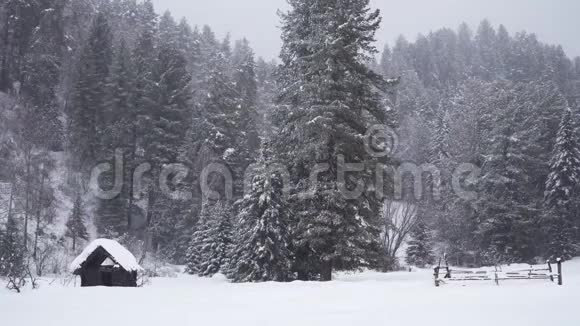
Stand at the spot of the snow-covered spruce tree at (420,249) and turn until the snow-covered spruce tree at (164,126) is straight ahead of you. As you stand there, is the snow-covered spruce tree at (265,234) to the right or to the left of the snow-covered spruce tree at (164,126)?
left

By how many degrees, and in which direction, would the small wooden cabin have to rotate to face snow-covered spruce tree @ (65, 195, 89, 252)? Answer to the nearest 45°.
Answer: approximately 180°

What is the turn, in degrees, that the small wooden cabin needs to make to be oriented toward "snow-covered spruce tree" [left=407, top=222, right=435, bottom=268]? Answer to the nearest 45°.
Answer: approximately 135° to its left

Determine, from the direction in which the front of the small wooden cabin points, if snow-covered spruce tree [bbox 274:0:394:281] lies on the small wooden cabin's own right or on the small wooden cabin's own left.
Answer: on the small wooden cabin's own left

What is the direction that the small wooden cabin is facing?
toward the camera

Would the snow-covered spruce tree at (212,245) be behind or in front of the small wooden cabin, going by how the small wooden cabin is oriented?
behind

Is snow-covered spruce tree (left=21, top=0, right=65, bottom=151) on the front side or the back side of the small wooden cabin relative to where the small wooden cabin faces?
on the back side

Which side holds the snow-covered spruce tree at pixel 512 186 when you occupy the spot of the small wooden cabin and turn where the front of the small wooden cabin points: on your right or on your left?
on your left

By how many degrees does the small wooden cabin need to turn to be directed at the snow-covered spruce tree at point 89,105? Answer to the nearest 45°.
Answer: approximately 180°

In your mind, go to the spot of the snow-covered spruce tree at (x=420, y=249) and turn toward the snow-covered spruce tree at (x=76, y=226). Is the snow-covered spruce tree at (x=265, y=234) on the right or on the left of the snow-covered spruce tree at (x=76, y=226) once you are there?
left

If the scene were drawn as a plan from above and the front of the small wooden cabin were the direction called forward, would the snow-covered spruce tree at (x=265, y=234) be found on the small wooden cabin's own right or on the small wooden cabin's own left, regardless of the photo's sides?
on the small wooden cabin's own left
